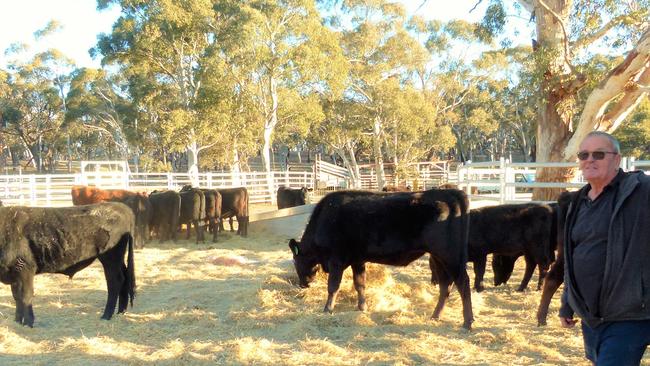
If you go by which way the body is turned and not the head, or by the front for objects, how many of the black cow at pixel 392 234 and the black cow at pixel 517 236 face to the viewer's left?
2

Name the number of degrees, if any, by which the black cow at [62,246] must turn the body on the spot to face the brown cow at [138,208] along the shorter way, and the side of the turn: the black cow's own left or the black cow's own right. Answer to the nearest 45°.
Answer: approximately 90° to the black cow's own right

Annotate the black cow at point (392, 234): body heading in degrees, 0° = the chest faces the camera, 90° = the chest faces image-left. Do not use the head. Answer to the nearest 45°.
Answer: approximately 90°

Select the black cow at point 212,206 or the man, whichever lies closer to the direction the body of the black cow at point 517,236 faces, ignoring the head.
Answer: the black cow

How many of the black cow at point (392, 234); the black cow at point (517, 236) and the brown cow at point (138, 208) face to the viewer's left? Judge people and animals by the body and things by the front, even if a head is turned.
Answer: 2

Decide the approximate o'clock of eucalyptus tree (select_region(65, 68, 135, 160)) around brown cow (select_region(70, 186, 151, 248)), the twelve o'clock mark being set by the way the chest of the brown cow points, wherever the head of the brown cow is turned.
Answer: The eucalyptus tree is roughly at 3 o'clock from the brown cow.

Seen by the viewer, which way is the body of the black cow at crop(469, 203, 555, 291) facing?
to the viewer's left

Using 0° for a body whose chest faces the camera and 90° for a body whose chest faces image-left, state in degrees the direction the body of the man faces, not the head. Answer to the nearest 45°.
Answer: approximately 45°

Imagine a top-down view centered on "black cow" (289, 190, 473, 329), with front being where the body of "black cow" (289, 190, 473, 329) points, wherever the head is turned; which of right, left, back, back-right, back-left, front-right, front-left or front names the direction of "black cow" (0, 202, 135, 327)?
front

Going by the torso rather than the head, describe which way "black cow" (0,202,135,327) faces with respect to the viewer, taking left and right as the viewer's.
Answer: facing to the left of the viewer
